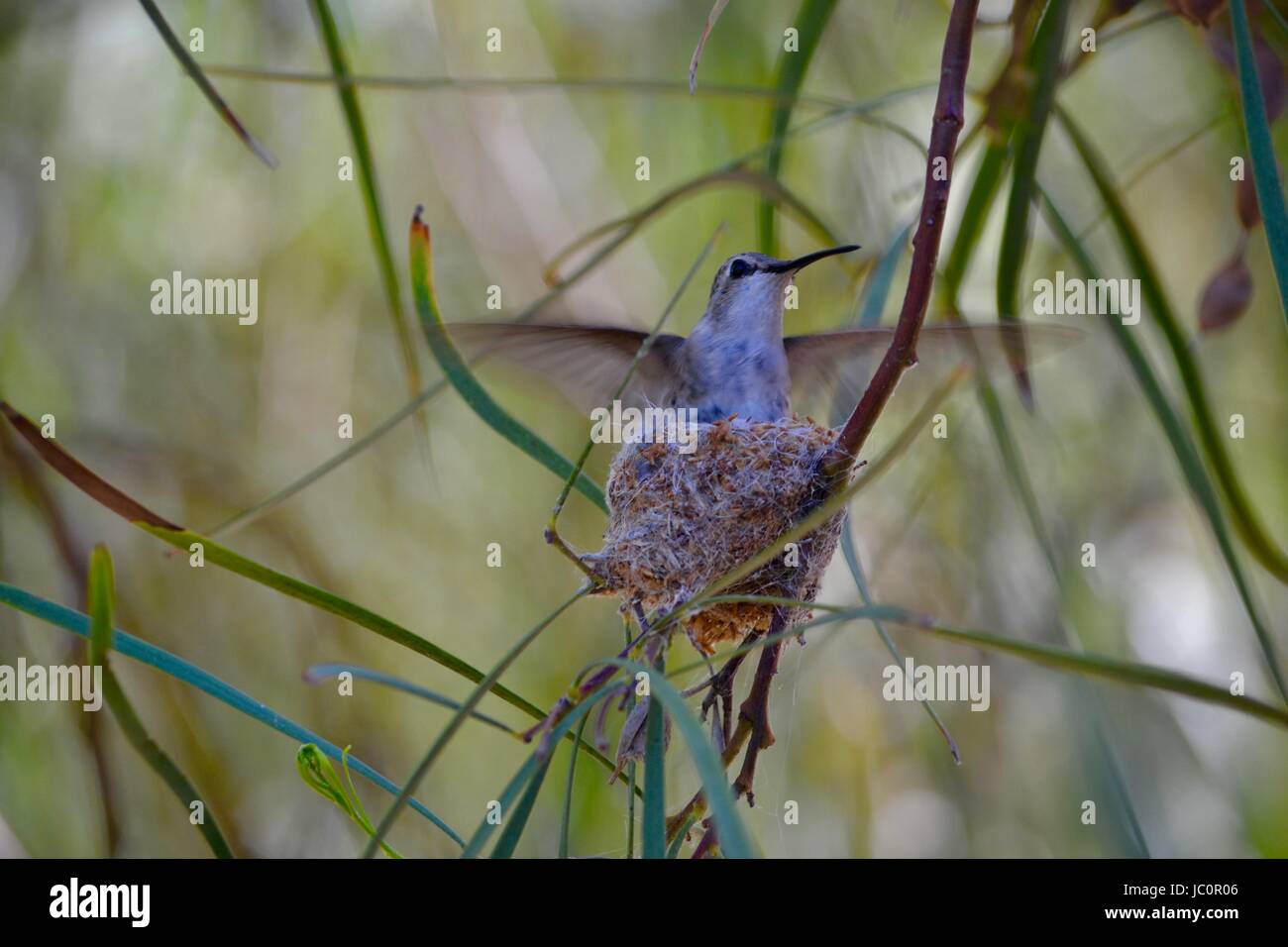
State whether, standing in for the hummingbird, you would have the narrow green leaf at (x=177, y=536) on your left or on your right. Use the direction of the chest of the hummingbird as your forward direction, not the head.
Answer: on your right

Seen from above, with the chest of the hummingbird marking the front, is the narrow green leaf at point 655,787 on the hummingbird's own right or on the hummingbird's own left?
on the hummingbird's own right

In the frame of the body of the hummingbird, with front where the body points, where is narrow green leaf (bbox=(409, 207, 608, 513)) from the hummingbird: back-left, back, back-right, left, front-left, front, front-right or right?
front-right

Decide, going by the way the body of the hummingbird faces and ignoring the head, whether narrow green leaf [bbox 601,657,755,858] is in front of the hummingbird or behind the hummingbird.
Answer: in front

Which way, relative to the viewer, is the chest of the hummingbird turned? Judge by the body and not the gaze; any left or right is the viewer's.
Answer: facing the viewer and to the right of the viewer

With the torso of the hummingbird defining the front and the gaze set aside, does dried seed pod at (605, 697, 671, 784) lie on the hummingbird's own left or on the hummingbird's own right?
on the hummingbird's own right

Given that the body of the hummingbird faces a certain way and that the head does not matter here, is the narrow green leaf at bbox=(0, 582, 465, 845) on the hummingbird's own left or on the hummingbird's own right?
on the hummingbird's own right

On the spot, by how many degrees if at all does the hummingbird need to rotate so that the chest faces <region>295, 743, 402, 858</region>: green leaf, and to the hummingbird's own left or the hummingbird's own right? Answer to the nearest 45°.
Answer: approximately 45° to the hummingbird's own right

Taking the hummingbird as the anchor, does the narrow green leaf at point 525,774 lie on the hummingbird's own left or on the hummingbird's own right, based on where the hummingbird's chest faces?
on the hummingbird's own right
